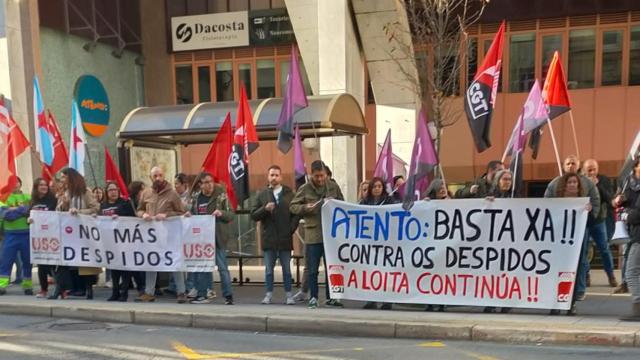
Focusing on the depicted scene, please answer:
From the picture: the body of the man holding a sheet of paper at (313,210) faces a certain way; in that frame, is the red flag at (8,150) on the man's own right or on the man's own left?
on the man's own right

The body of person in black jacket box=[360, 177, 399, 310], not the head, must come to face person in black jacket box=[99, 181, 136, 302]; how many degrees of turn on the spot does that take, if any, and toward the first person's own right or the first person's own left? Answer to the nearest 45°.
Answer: approximately 90° to the first person's own right

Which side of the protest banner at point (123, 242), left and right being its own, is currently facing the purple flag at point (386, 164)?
left

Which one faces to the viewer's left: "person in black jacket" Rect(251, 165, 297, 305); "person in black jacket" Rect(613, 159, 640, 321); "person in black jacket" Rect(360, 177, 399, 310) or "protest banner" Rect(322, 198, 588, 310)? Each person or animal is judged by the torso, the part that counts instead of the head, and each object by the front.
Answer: "person in black jacket" Rect(613, 159, 640, 321)

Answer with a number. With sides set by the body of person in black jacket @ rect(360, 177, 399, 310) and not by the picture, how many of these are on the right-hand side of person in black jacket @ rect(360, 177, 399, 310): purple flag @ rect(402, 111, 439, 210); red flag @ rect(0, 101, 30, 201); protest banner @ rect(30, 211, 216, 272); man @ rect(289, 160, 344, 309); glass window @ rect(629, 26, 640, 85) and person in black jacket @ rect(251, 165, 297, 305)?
4

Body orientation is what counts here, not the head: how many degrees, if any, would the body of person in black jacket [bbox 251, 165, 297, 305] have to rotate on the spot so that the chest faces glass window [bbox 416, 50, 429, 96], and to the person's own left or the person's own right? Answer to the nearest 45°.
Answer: approximately 135° to the person's own left

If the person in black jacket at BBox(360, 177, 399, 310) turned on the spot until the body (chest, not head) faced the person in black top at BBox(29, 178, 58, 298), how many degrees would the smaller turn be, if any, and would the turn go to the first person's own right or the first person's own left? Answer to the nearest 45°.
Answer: approximately 90° to the first person's own right

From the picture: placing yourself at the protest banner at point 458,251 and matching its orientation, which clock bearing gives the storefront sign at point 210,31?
The storefront sign is roughly at 5 o'clock from the protest banner.

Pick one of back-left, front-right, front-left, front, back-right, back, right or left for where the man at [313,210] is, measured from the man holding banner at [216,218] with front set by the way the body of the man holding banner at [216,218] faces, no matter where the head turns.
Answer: left

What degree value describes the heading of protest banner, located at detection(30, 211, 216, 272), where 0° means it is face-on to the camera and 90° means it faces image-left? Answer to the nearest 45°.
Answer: approximately 0°
